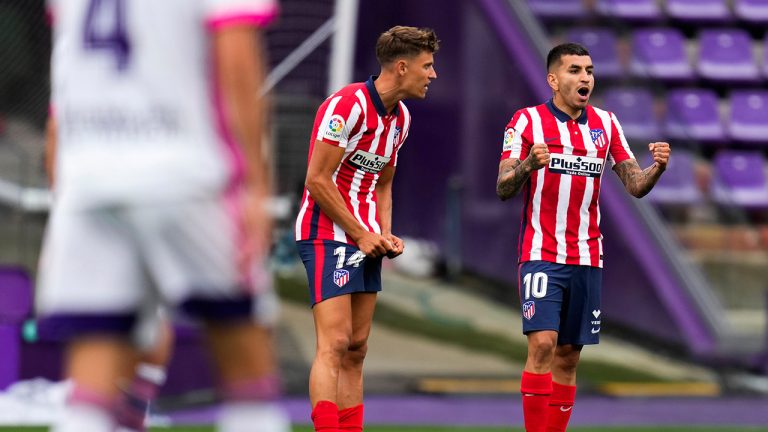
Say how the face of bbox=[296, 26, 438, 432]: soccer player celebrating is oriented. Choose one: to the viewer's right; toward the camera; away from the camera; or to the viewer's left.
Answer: to the viewer's right

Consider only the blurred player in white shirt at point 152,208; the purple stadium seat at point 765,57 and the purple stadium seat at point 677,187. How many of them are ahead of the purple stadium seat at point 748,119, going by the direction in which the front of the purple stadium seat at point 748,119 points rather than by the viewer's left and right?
2

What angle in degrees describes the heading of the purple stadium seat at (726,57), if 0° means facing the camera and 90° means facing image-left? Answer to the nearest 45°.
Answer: approximately 0°

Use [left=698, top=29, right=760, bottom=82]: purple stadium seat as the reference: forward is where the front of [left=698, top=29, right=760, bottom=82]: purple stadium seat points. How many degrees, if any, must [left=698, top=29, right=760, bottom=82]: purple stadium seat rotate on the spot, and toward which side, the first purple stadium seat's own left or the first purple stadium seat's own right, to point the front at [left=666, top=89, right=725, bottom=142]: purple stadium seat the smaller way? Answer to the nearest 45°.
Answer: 0° — it already faces it

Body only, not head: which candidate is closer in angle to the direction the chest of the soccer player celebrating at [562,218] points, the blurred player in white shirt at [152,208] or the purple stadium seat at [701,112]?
the blurred player in white shirt

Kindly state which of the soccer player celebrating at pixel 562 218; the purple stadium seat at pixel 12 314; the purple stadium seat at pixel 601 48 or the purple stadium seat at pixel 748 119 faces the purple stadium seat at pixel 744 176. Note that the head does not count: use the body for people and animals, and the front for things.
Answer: the purple stadium seat at pixel 748 119

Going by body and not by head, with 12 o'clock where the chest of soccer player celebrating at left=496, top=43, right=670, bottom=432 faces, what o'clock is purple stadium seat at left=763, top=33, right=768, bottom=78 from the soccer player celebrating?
The purple stadium seat is roughly at 8 o'clock from the soccer player celebrating.

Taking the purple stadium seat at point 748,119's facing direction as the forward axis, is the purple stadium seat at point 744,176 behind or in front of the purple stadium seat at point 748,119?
in front

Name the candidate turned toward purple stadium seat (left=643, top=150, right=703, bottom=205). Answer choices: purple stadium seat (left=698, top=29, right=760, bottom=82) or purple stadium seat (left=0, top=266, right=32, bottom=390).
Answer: purple stadium seat (left=698, top=29, right=760, bottom=82)
